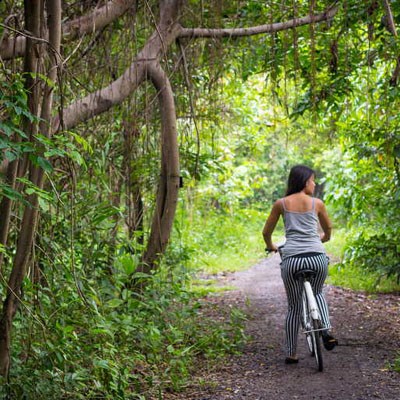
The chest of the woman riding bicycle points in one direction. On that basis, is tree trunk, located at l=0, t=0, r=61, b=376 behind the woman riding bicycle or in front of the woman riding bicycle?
behind

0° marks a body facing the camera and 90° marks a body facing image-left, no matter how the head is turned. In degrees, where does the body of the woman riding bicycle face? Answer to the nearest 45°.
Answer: approximately 180°

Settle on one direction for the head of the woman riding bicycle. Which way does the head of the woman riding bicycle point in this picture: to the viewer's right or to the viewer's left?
to the viewer's right
